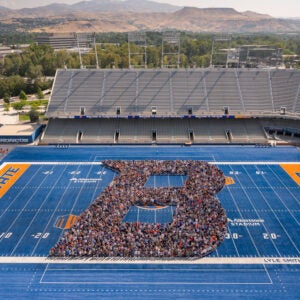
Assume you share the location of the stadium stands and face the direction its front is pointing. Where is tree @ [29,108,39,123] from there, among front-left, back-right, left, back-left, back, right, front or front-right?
right

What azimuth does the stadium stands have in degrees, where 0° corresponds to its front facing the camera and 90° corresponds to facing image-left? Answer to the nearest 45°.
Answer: approximately 0°
